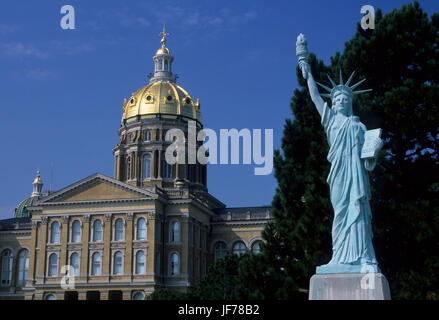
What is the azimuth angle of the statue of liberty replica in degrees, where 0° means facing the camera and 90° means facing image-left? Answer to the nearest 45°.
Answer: approximately 0°

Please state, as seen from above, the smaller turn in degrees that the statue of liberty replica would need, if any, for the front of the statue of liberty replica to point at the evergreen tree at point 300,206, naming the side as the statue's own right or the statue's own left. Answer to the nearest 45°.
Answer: approximately 180°
